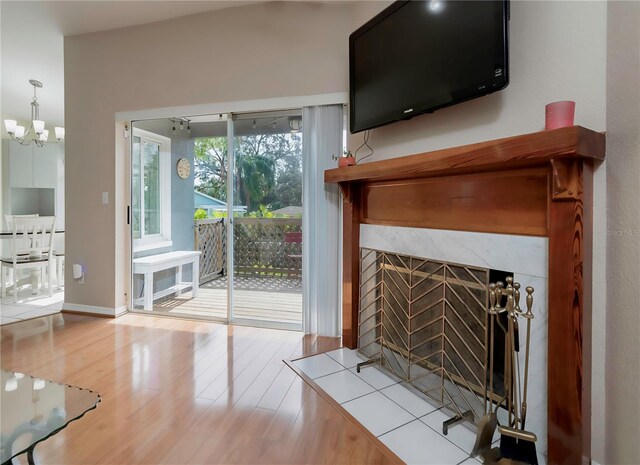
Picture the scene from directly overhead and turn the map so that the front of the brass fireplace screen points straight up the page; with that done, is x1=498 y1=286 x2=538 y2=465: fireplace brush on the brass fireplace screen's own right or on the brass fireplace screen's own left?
on the brass fireplace screen's own left

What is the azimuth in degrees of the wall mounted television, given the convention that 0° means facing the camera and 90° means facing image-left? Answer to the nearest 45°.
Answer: approximately 45°

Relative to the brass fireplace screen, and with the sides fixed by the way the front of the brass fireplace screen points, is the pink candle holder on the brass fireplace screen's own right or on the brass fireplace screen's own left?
on the brass fireplace screen's own left

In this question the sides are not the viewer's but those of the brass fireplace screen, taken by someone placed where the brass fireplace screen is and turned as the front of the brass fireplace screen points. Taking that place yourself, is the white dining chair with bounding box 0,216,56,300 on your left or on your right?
on your right

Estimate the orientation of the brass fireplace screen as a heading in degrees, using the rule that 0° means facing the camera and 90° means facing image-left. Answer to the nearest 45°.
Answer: approximately 45°

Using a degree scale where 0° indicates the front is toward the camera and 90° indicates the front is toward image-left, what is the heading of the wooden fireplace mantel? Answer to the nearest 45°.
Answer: approximately 45°
